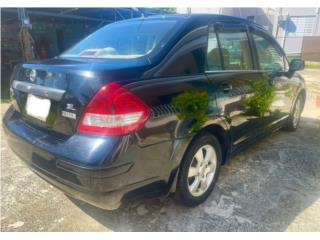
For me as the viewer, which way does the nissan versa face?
facing away from the viewer and to the right of the viewer
